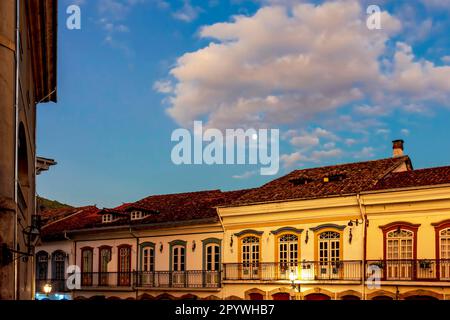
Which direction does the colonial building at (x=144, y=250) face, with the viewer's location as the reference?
facing the viewer and to the left of the viewer
